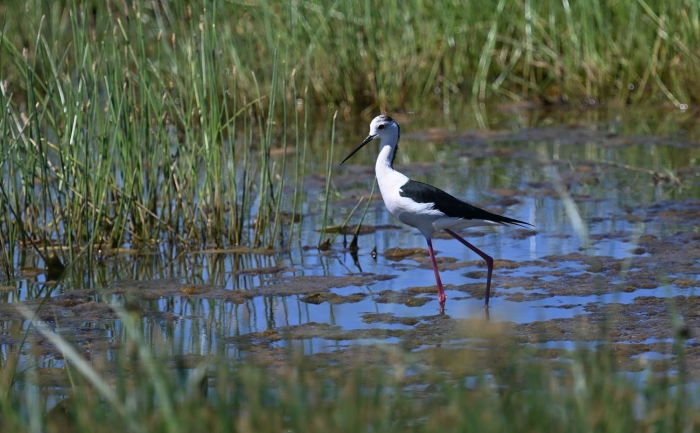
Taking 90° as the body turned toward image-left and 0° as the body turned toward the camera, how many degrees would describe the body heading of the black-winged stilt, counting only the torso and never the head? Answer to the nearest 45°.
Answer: approximately 90°
